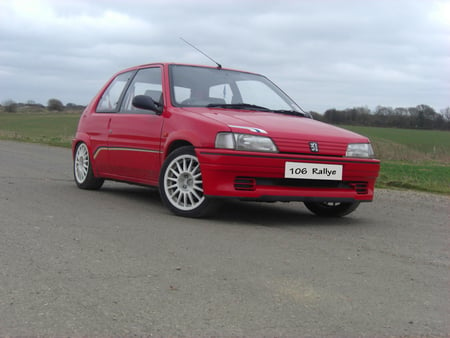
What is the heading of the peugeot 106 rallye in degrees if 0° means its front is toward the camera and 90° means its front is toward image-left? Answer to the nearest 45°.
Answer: approximately 315°
